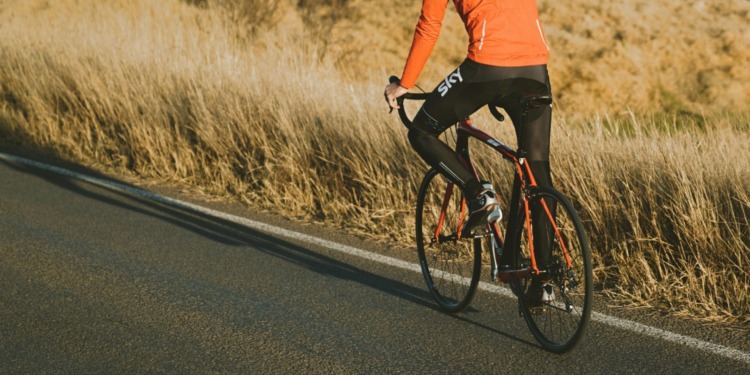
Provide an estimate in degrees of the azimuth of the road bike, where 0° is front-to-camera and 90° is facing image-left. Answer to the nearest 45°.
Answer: approximately 135°

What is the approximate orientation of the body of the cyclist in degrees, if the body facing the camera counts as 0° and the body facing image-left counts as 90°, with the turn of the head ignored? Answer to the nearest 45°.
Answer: approximately 135°
